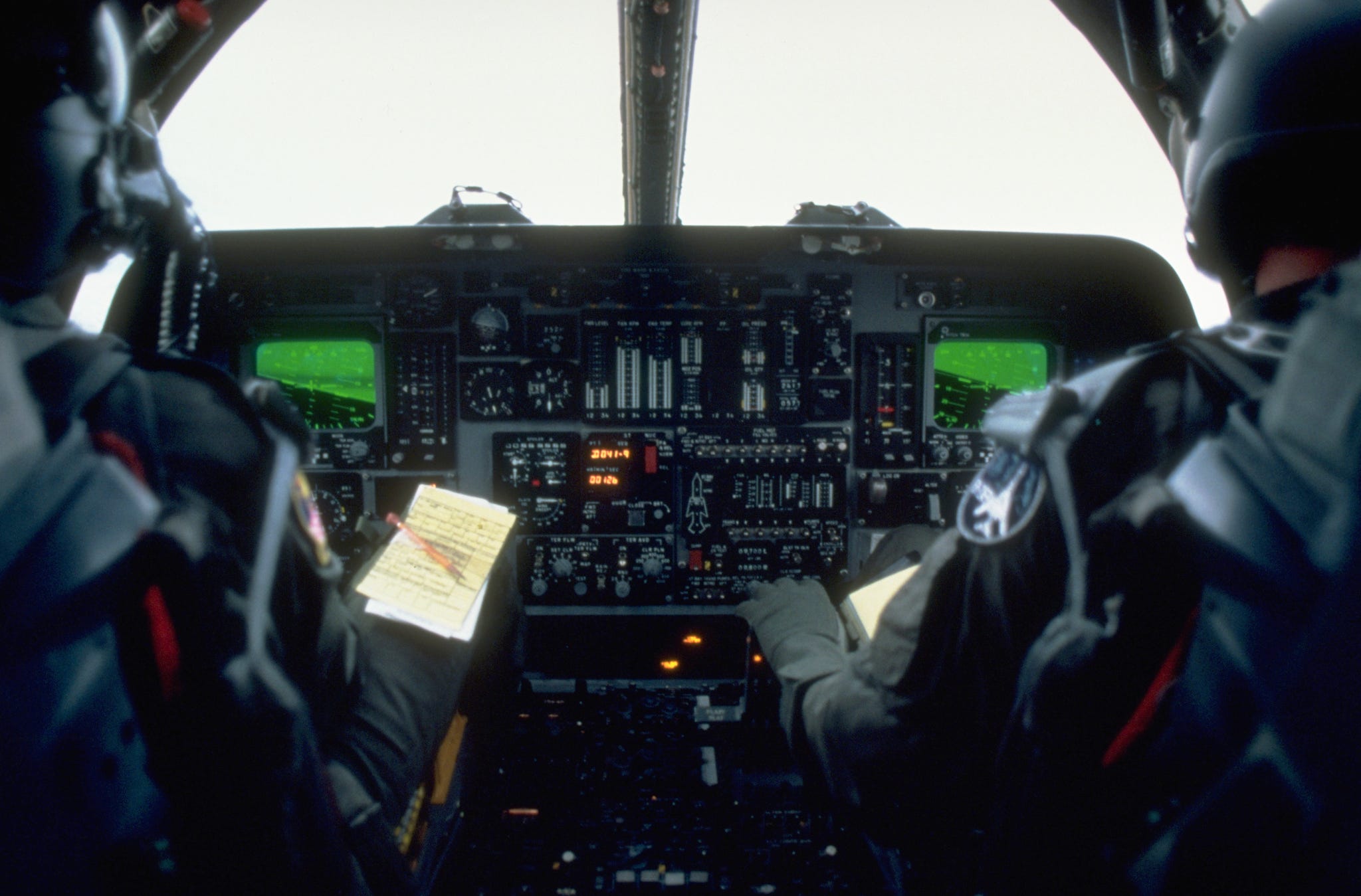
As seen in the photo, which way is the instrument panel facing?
toward the camera

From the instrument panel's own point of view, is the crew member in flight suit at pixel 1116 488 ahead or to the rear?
ahead
